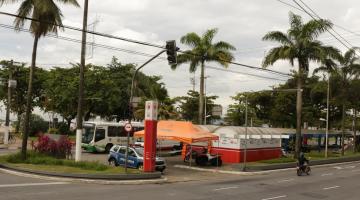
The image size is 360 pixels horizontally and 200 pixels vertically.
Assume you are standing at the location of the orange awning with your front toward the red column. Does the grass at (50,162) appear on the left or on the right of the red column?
right

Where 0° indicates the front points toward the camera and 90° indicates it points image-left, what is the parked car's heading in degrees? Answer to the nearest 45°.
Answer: approximately 315°

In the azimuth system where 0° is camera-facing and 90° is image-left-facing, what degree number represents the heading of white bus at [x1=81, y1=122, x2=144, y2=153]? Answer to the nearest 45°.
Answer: approximately 45°

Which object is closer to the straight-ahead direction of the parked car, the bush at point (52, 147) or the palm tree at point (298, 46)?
the palm tree

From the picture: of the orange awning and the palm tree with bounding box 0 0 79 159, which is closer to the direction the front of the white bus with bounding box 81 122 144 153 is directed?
the palm tree

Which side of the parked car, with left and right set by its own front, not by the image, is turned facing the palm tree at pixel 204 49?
left

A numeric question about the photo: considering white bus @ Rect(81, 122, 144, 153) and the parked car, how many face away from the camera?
0

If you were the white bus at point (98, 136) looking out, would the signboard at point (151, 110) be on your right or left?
on your left
